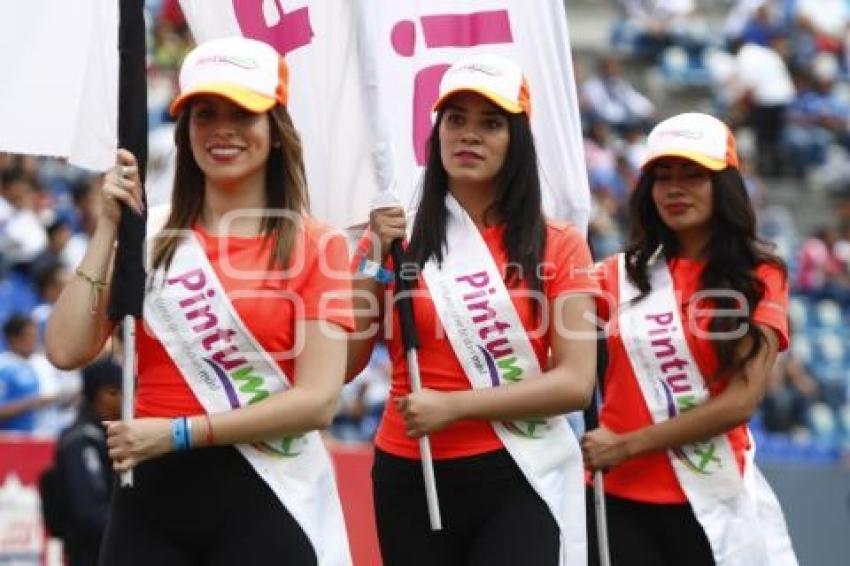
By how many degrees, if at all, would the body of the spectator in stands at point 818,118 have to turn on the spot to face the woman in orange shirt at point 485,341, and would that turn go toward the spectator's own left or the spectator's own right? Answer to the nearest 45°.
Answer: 0° — they already face them

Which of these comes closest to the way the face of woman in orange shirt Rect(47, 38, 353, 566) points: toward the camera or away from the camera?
toward the camera

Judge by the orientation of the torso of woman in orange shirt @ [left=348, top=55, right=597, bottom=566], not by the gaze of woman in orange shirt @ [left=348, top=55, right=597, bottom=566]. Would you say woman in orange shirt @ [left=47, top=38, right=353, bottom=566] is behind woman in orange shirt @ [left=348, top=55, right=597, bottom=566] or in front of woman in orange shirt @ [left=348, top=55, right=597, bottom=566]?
in front

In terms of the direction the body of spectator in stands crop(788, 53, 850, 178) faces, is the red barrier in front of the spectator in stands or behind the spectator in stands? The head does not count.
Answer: in front

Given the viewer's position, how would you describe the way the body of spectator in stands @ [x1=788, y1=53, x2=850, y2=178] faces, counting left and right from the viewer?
facing the viewer

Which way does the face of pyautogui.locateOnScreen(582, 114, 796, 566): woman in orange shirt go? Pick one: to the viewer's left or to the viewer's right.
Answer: to the viewer's left

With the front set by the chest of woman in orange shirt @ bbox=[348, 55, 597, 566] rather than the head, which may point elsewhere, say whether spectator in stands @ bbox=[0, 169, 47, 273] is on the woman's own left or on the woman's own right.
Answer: on the woman's own right

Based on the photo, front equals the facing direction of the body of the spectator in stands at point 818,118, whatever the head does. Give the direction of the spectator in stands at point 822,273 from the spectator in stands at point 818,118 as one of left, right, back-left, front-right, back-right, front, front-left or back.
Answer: front

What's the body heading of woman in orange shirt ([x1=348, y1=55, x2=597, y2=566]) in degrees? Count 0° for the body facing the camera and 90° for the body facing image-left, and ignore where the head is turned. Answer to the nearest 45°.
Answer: approximately 45°

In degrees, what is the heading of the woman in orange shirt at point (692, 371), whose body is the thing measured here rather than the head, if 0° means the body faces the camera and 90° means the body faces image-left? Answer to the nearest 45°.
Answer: approximately 45°

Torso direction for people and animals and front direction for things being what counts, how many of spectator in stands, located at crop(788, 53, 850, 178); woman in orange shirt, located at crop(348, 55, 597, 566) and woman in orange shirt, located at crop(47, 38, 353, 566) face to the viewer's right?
0
